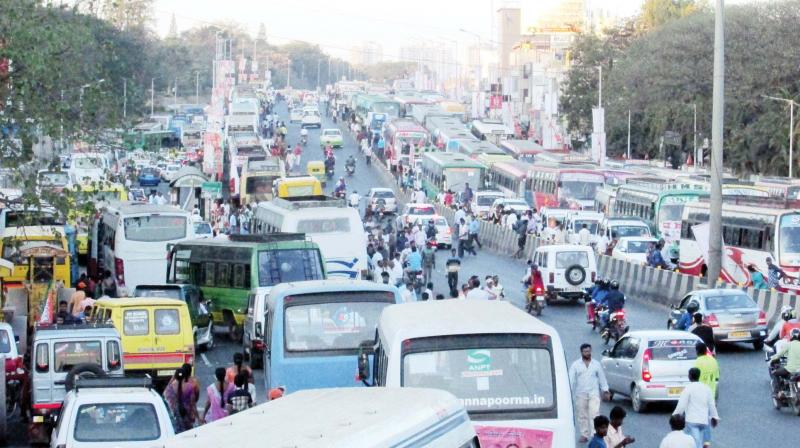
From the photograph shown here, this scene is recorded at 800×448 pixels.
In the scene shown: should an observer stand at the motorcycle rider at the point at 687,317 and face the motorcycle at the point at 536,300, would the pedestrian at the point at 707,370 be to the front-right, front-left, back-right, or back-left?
back-left

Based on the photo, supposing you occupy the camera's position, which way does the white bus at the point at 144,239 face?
facing away from the viewer and to the left of the viewer

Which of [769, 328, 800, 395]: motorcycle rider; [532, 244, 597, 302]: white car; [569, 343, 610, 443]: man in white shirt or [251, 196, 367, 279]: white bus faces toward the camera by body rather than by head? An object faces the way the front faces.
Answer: the man in white shirt

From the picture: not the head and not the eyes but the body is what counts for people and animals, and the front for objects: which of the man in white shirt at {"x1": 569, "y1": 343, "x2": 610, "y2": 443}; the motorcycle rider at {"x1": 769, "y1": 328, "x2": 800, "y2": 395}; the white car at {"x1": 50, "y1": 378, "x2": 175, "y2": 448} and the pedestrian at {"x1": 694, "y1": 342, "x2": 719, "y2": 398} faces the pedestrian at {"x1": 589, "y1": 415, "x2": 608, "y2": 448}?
the man in white shirt

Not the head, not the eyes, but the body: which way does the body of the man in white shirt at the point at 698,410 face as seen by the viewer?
away from the camera

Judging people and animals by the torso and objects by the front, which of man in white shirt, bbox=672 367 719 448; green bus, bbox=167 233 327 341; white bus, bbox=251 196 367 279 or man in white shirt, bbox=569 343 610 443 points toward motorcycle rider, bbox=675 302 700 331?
man in white shirt, bbox=672 367 719 448

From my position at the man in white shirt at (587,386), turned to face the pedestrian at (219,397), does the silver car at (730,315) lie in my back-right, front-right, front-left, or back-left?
back-right

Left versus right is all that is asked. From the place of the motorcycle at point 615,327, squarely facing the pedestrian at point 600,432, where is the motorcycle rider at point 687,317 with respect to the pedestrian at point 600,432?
left

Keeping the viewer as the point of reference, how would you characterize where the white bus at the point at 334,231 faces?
facing away from the viewer and to the left of the viewer
